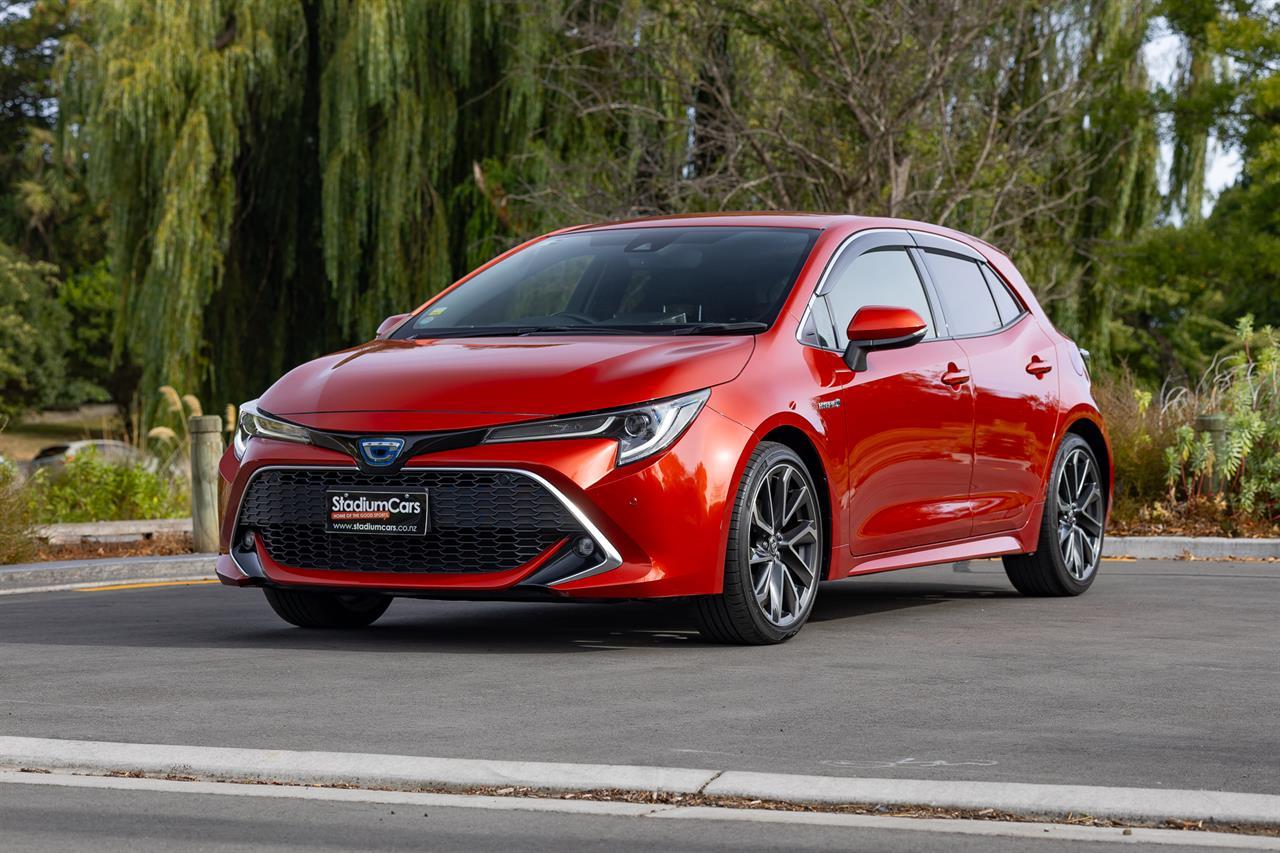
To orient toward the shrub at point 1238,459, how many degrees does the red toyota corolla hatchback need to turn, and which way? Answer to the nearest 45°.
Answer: approximately 180°

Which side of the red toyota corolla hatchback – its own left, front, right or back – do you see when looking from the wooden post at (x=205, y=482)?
right

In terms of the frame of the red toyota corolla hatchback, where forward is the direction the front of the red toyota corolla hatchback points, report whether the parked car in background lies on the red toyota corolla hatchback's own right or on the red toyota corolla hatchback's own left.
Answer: on the red toyota corolla hatchback's own right

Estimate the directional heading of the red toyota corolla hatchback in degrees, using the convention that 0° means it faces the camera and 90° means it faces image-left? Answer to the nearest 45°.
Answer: approximately 45°

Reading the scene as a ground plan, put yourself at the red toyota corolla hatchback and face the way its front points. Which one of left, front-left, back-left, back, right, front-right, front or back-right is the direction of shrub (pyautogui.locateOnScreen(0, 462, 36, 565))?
right

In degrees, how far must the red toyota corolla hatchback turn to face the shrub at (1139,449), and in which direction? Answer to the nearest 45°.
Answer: approximately 180°

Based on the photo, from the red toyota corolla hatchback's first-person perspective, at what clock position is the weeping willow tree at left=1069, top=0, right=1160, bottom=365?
The weeping willow tree is roughly at 5 o'clock from the red toyota corolla hatchback.

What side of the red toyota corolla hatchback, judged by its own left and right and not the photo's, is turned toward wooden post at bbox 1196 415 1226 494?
back
